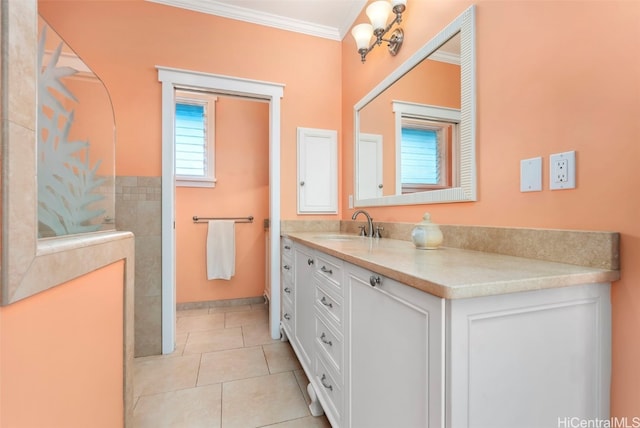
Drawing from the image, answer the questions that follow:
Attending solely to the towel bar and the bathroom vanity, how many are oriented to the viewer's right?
0

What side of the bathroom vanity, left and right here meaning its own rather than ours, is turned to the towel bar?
right

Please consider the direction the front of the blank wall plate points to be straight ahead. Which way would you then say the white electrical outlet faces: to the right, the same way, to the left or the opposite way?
the same way

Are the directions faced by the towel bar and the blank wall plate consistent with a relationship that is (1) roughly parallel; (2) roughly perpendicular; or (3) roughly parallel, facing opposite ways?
roughly perpendicular

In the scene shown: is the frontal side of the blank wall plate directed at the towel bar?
no

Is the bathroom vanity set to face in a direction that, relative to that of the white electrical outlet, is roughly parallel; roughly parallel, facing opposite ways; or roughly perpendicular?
roughly parallel

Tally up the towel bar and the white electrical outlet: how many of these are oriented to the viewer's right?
0

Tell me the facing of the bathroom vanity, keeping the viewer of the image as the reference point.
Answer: facing the viewer and to the left of the viewer

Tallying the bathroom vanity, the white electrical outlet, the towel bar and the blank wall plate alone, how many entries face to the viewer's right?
0

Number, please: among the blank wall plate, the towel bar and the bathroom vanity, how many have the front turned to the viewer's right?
0

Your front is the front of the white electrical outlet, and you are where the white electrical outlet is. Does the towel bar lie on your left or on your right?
on your right

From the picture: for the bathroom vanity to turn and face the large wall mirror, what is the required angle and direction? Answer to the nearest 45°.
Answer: approximately 135° to its right

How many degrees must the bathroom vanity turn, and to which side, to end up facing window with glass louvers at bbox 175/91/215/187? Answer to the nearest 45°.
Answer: approximately 90° to its right

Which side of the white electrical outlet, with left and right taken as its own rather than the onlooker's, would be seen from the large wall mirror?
right

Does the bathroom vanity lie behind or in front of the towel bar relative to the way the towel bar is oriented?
in front

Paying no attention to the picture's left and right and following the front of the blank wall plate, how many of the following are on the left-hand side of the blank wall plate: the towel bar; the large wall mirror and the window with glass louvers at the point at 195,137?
0

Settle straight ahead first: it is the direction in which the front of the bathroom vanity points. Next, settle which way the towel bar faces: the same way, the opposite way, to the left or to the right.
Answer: to the left

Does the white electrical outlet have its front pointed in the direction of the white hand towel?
no

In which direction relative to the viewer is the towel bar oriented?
toward the camera
